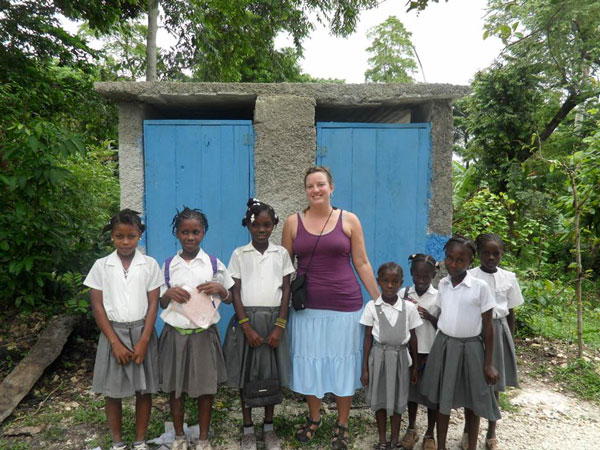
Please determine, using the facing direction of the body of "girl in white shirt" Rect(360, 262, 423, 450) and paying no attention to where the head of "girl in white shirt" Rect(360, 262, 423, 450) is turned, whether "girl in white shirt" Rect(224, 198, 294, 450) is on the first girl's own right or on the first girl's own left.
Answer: on the first girl's own right

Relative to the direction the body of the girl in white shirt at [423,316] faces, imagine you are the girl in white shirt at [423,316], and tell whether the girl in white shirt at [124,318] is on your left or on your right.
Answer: on your right

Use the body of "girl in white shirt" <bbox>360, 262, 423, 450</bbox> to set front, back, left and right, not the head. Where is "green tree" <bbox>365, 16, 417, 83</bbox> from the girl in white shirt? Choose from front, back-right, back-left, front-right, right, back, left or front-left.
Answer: back

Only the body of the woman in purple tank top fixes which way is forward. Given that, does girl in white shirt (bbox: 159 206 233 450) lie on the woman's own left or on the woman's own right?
on the woman's own right

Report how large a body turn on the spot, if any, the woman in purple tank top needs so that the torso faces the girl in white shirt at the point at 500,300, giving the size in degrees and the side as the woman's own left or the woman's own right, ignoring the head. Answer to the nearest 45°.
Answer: approximately 90° to the woman's own left

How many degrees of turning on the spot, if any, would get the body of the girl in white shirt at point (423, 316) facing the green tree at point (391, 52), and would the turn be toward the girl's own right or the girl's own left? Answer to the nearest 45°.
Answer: approximately 180°

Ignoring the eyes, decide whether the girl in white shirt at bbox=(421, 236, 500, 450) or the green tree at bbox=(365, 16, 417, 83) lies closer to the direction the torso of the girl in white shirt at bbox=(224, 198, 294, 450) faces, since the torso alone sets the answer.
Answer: the girl in white shirt

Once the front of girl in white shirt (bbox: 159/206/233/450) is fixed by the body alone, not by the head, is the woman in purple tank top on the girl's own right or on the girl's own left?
on the girl's own left
